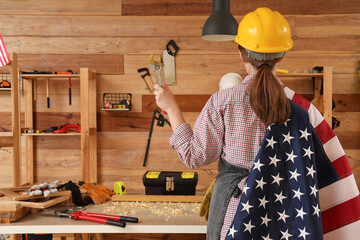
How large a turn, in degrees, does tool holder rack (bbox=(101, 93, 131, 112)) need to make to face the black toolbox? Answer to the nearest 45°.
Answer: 0° — it already faces it

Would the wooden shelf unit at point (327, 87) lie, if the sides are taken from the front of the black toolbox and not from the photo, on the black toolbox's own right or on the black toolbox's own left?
on the black toolbox's own left

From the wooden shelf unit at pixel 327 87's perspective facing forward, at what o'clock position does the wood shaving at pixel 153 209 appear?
The wood shaving is roughly at 1 o'clock from the wooden shelf unit.

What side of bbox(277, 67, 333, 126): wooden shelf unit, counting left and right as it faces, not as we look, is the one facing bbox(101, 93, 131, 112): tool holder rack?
right

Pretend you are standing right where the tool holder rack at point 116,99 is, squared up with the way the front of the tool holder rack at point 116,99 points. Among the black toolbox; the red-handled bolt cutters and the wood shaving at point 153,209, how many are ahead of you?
3

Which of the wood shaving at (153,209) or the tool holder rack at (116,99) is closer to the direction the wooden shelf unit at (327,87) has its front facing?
the wood shaving

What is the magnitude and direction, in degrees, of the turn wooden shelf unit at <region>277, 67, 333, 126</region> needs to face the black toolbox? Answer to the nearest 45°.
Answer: approximately 45° to its right

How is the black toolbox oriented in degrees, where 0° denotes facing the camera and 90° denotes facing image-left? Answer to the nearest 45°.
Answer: approximately 0°

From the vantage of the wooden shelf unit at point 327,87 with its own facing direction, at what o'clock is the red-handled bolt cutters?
The red-handled bolt cutters is roughly at 1 o'clock from the wooden shelf unit.

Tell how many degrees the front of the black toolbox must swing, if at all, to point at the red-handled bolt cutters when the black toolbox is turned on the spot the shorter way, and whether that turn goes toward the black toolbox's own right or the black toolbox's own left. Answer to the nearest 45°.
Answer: approximately 45° to the black toolbox's own right
